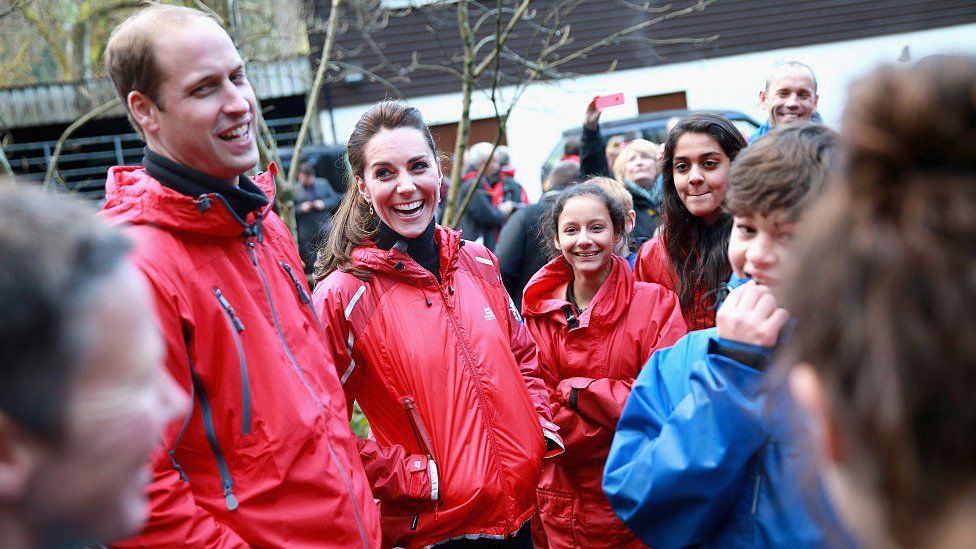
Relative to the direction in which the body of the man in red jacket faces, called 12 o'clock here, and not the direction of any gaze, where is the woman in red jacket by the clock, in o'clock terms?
The woman in red jacket is roughly at 9 o'clock from the man in red jacket.

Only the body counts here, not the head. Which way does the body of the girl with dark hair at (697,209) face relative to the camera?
toward the camera

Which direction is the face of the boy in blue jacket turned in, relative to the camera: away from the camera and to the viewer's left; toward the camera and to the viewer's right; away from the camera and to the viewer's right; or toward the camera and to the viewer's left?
toward the camera and to the viewer's left

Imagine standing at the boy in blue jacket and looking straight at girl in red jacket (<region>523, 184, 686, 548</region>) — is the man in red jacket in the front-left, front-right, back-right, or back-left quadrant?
front-left

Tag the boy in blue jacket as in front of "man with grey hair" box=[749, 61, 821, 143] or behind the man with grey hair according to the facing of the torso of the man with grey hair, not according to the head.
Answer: in front

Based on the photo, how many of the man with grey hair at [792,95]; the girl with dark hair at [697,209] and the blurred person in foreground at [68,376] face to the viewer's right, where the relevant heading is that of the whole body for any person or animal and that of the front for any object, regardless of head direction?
1

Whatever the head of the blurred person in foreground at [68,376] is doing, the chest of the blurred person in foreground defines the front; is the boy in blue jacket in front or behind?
in front

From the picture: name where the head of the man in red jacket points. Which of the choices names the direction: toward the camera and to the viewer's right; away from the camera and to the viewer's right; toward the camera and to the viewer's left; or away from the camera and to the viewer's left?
toward the camera and to the viewer's right

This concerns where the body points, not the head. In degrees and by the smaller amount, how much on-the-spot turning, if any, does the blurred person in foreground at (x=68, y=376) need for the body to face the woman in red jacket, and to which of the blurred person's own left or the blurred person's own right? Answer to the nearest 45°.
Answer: approximately 45° to the blurred person's own left

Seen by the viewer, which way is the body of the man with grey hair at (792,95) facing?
toward the camera

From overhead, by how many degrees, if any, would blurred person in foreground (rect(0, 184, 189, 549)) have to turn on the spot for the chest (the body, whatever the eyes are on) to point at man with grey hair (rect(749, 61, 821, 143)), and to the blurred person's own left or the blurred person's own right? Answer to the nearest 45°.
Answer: approximately 45° to the blurred person's own left

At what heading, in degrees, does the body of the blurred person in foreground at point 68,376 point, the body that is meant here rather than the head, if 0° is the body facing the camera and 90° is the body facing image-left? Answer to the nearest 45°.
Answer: approximately 270°
